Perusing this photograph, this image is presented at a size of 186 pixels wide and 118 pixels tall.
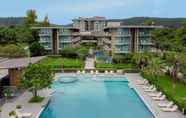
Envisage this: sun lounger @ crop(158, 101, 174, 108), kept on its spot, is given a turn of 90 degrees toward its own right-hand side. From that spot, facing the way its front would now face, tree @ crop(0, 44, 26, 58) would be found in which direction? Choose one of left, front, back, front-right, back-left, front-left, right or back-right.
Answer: front-left

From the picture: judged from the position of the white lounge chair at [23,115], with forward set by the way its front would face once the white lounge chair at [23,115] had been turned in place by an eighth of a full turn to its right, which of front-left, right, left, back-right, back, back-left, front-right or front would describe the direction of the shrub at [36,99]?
back-left

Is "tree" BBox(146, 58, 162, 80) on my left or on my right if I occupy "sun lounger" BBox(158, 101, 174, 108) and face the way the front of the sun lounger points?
on my right

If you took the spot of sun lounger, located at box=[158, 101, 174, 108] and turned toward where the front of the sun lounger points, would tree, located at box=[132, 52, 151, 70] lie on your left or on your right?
on your right

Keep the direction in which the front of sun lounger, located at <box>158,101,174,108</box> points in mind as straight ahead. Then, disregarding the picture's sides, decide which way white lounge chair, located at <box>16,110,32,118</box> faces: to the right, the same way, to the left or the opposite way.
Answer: the opposite way

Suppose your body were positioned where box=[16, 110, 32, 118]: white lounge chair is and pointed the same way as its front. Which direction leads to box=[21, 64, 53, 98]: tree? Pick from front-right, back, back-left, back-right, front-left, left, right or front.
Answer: left

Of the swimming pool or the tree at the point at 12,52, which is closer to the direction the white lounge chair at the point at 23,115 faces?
the swimming pool

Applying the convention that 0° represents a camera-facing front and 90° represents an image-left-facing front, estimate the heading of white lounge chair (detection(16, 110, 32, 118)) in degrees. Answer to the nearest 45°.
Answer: approximately 270°

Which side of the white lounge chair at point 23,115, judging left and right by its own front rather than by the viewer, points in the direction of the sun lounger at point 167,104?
front

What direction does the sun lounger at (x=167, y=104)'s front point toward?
to the viewer's left

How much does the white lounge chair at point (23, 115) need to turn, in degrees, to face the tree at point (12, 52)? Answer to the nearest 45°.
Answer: approximately 90° to its left

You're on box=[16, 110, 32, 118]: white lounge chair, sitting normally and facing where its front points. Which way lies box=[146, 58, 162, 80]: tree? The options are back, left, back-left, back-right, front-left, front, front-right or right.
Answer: front-left

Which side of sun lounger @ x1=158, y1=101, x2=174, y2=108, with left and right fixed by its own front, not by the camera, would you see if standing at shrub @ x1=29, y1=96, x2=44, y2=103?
front

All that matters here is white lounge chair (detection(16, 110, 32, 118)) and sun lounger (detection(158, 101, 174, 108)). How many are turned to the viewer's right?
1

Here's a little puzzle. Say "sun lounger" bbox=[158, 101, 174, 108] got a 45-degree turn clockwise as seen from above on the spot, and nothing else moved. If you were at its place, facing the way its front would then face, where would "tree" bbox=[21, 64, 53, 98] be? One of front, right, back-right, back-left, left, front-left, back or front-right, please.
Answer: front-left

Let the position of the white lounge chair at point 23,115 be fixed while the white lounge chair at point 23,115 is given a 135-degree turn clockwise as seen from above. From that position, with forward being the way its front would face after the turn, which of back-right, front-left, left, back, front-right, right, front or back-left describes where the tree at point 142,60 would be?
back
